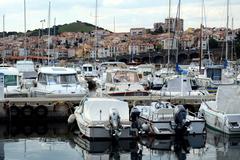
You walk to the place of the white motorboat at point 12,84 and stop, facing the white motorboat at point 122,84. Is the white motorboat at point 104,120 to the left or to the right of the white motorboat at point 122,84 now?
right

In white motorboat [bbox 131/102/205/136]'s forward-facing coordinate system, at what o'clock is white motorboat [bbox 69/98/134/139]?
white motorboat [bbox 69/98/134/139] is roughly at 10 o'clock from white motorboat [bbox 131/102/205/136].

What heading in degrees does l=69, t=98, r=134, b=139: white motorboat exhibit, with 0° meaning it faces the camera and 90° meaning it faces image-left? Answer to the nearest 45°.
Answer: approximately 135°

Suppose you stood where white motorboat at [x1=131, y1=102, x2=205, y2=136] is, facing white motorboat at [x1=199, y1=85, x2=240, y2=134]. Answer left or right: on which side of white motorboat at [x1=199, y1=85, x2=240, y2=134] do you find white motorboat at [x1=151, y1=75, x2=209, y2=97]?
left

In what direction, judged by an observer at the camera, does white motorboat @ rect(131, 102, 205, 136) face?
facing away from the viewer and to the left of the viewer

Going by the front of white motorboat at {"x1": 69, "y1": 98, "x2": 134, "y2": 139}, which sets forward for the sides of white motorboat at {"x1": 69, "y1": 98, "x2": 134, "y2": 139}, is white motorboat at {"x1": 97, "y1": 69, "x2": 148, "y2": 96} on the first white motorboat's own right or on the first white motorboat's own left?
on the first white motorboat's own right

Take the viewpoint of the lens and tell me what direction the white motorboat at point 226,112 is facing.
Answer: facing away from the viewer and to the left of the viewer
